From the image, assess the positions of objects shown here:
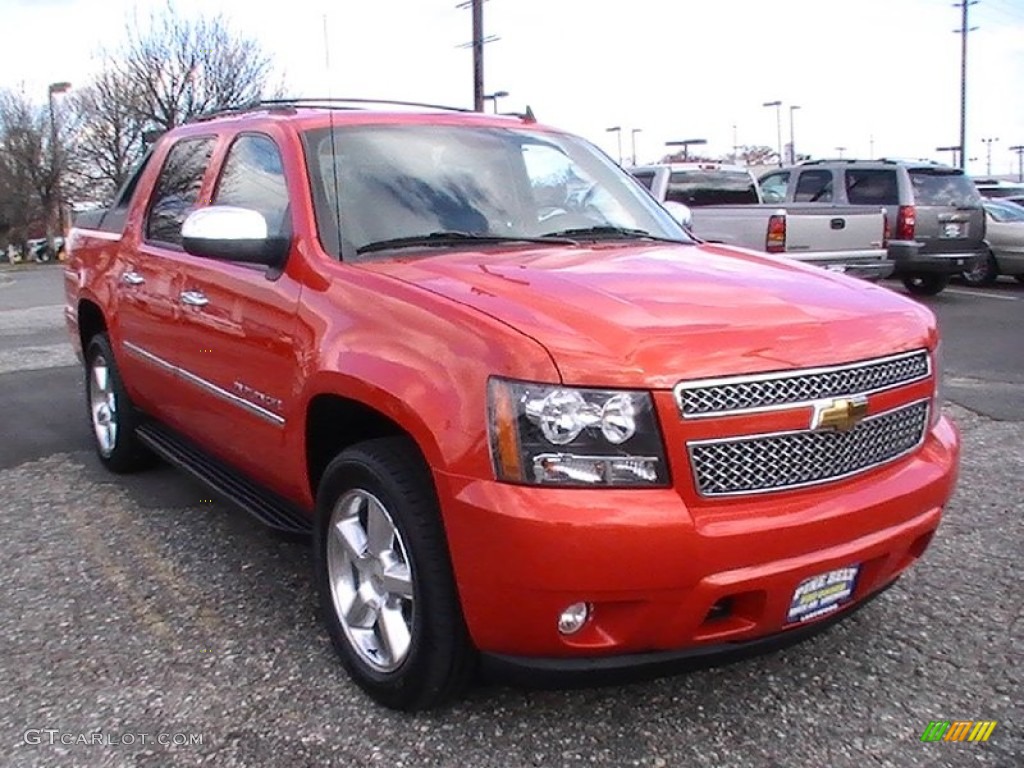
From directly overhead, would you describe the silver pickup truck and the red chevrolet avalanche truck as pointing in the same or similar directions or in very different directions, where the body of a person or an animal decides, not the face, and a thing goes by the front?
very different directions

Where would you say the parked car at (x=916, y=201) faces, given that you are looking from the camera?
facing away from the viewer and to the left of the viewer

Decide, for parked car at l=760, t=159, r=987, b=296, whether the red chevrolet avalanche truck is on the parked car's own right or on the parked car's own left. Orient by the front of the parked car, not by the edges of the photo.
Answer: on the parked car's own left

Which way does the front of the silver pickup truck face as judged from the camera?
facing away from the viewer and to the left of the viewer

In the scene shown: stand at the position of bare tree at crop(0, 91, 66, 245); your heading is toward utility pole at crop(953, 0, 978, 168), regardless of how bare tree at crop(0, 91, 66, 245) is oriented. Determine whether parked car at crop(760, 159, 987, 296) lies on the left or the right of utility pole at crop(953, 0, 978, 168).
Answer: right

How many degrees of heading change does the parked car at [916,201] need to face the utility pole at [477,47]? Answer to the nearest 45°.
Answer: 0° — it already faces it

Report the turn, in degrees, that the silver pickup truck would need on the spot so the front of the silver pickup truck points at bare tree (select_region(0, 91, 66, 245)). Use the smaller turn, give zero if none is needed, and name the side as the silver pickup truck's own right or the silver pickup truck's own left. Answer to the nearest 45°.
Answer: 0° — it already faces it

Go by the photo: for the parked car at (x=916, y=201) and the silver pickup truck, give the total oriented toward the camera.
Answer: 0

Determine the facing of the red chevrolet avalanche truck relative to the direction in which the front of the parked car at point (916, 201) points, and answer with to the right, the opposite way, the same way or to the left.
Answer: the opposite way
